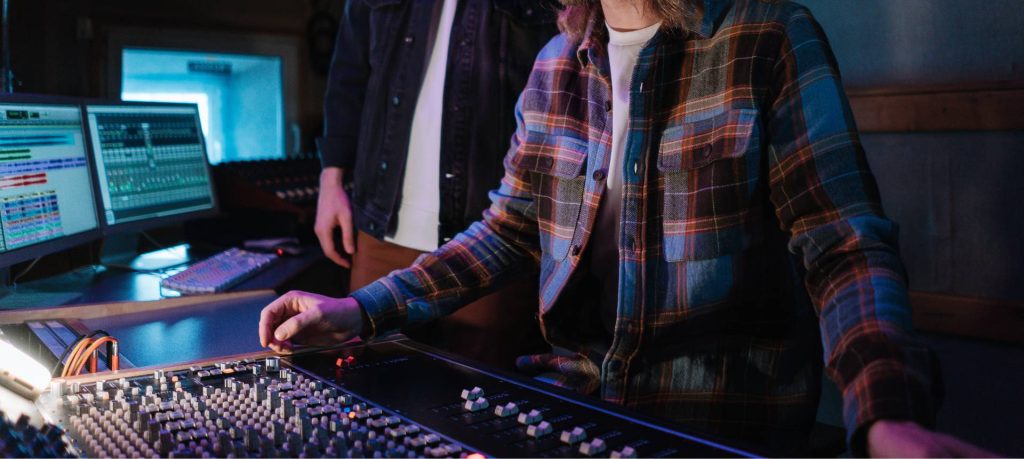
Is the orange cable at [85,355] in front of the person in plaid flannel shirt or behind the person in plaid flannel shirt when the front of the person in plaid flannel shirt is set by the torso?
in front

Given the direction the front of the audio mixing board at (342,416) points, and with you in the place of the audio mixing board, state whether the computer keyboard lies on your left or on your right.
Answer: on your left

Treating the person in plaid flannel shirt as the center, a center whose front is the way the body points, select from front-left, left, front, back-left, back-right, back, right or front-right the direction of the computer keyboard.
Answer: right

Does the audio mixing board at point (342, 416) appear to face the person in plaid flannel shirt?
yes

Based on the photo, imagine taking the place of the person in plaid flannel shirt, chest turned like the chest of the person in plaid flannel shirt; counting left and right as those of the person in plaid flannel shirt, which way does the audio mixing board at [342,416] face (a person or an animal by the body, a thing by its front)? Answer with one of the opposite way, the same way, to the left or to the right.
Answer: the opposite way

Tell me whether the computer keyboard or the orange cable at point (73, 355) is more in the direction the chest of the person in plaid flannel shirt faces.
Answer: the orange cable

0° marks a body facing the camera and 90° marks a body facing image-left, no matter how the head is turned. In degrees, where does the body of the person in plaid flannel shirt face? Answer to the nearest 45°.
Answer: approximately 45°
